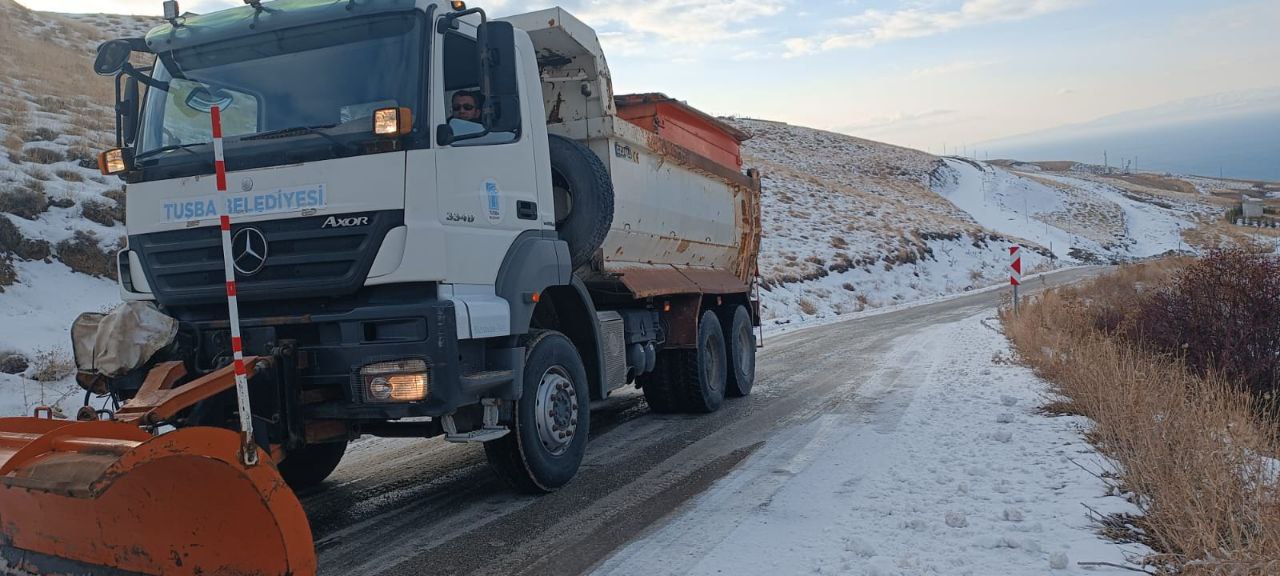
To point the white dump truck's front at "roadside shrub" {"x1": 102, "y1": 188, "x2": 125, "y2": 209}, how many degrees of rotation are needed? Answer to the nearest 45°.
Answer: approximately 135° to its right

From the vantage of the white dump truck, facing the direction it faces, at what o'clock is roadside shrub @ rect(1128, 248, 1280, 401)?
The roadside shrub is roughly at 7 o'clock from the white dump truck.

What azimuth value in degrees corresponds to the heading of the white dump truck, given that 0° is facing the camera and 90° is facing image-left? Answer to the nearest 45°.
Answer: approximately 45°

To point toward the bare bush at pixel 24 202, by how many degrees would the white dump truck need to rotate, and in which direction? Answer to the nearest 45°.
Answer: approximately 90° to its right

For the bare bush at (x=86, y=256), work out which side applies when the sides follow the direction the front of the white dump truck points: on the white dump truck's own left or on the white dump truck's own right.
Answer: on the white dump truck's own right

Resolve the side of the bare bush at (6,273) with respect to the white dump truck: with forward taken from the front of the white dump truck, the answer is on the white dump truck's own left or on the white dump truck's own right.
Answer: on the white dump truck's own right

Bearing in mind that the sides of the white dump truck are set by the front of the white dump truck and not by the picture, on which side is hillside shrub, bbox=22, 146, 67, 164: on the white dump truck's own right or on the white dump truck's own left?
on the white dump truck's own right

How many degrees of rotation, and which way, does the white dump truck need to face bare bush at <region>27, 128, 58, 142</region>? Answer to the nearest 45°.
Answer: approximately 135° to its right

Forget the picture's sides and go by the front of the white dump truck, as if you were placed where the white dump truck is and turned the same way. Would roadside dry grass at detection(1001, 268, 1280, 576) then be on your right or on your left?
on your left

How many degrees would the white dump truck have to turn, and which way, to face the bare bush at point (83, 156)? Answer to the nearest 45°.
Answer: approximately 135° to its right

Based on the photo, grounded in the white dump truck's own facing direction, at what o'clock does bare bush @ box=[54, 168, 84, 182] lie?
The bare bush is roughly at 4 o'clock from the white dump truck.

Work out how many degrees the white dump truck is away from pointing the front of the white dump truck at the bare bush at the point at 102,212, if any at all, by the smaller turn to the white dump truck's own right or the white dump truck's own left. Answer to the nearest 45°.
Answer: approximately 135° to the white dump truck's own right
